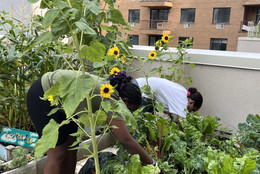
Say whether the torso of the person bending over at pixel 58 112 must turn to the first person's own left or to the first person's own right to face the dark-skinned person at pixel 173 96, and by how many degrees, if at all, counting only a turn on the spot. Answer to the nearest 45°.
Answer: approximately 45° to the first person's own left

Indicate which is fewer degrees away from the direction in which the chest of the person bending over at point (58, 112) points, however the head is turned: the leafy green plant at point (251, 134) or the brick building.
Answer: the leafy green plant

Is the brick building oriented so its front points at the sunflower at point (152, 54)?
yes

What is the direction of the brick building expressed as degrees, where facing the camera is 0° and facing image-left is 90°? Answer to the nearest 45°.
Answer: approximately 0°

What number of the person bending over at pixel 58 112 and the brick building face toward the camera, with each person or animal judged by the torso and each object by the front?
1

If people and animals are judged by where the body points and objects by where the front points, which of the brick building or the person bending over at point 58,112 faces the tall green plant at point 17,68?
the brick building

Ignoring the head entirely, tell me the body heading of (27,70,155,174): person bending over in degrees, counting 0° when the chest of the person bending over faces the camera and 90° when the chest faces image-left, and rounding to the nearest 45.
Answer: approximately 270°

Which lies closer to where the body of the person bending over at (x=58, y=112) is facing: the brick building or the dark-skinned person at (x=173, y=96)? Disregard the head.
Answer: the dark-skinned person

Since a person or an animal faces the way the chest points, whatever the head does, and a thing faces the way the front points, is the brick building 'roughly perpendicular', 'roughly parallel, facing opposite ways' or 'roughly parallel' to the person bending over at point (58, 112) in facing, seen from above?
roughly perpendicular
